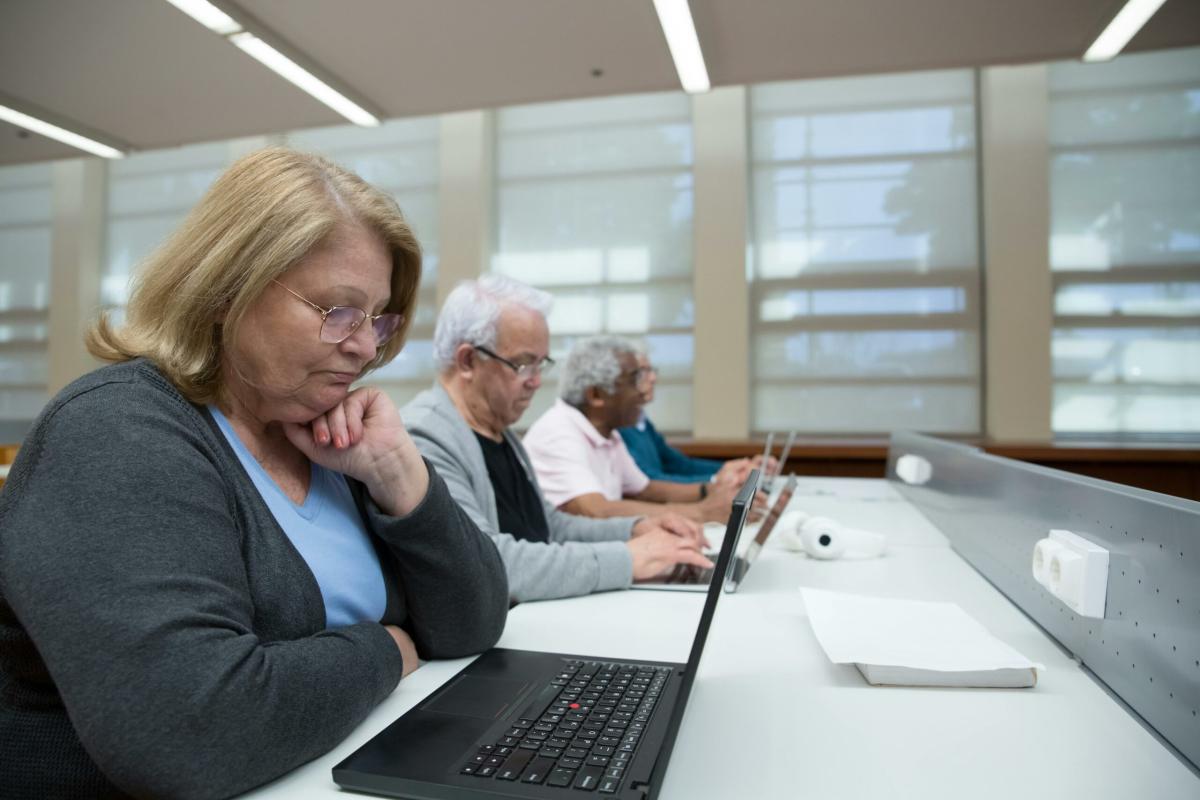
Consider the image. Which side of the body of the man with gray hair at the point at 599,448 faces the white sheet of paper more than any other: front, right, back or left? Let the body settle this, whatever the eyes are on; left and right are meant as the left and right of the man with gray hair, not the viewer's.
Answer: right

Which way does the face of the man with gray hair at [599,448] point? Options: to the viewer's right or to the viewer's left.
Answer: to the viewer's right

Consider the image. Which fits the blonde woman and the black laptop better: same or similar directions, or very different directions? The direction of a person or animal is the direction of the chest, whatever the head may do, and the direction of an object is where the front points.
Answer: very different directions

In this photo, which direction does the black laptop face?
to the viewer's left

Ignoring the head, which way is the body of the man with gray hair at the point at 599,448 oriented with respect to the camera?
to the viewer's right

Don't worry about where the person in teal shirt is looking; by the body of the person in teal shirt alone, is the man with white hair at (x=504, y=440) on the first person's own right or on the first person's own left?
on the first person's own right

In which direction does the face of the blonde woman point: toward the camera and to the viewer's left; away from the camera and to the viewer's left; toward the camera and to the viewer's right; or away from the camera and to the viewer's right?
toward the camera and to the viewer's right

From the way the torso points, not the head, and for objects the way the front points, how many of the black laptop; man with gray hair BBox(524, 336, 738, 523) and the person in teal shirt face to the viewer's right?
2

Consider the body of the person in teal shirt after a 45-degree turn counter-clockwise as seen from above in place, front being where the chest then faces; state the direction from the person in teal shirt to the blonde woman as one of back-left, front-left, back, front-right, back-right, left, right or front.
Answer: back-right

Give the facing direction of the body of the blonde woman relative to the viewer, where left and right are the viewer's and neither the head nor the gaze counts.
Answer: facing the viewer and to the right of the viewer

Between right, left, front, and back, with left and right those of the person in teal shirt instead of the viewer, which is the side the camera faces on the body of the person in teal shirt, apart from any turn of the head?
right

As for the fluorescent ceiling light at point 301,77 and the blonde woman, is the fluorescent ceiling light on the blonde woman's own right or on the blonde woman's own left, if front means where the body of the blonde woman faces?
on the blonde woman's own left

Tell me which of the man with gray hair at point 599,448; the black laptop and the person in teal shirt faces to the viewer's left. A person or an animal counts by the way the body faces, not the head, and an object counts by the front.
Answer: the black laptop

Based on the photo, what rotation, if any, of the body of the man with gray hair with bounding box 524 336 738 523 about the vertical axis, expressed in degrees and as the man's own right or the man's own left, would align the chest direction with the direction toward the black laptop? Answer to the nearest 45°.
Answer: approximately 90° to the man's own right

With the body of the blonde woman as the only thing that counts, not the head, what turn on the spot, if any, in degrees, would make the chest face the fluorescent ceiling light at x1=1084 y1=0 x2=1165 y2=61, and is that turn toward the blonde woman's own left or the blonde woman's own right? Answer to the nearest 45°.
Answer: approximately 45° to the blonde woman's own left

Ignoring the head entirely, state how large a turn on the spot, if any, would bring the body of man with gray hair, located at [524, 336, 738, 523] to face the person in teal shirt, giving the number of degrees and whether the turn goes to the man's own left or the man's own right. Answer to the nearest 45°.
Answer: approximately 90° to the man's own left
